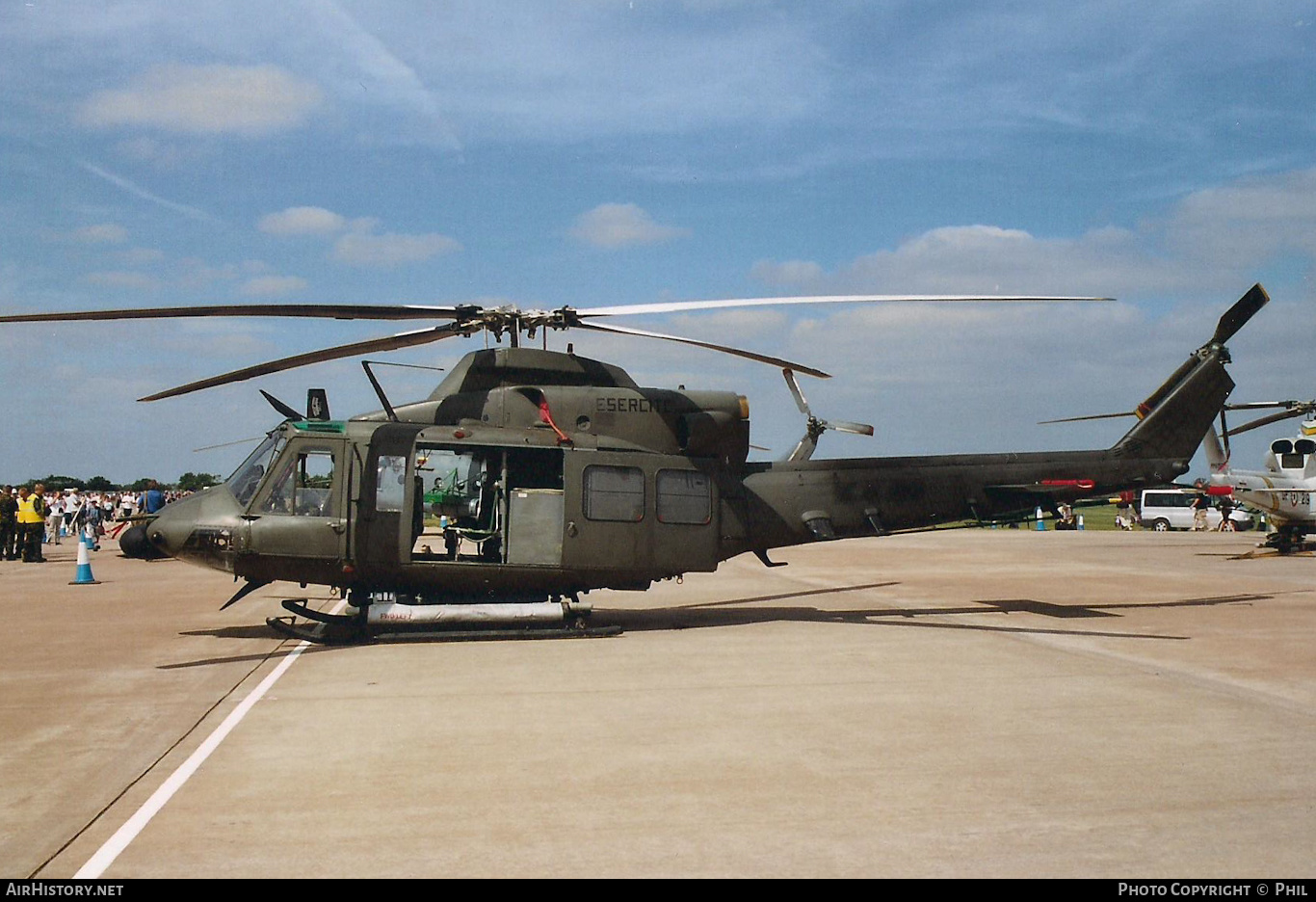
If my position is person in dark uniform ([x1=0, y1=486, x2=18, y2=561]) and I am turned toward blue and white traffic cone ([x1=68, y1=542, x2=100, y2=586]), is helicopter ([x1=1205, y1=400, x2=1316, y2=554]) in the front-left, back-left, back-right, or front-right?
front-left

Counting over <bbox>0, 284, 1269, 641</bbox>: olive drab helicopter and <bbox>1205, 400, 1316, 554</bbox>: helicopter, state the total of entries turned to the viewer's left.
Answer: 1

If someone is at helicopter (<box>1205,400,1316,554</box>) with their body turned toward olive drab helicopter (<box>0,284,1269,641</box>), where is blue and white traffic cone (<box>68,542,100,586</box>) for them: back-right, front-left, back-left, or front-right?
front-right

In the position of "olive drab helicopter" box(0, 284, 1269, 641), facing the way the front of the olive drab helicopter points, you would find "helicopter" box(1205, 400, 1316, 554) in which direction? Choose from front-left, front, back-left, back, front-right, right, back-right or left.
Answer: back-right

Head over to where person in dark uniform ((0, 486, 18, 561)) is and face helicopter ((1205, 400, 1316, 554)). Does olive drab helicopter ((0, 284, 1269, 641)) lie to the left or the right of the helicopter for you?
right

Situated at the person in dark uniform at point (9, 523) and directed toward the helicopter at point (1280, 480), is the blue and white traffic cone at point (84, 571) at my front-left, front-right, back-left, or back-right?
front-right

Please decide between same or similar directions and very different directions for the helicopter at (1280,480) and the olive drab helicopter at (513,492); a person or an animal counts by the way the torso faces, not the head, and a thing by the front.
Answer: very different directions

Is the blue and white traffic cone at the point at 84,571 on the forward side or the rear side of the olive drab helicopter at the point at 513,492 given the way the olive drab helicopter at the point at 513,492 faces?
on the forward side

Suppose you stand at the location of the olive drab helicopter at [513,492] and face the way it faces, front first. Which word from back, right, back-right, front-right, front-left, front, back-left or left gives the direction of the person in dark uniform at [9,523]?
front-right

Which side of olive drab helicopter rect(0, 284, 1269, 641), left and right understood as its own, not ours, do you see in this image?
left

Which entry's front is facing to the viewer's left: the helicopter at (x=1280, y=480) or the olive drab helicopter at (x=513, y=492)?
the olive drab helicopter

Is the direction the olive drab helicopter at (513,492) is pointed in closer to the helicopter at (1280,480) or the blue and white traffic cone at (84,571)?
the blue and white traffic cone
